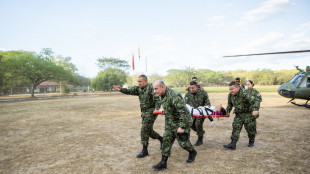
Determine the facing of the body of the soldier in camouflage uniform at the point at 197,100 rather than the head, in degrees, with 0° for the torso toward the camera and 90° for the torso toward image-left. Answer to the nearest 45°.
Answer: approximately 45°

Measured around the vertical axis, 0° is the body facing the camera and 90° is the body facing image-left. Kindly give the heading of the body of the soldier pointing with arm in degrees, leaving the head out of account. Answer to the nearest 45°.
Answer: approximately 45°

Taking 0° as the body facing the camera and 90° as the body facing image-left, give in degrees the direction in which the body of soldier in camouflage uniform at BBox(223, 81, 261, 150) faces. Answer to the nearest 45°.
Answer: approximately 45°

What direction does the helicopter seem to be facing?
to the viewer's left

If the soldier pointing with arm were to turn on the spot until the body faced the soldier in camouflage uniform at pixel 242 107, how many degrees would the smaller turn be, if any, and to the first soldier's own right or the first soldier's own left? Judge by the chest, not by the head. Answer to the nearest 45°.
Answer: approximately 135° to the first soldier's own left

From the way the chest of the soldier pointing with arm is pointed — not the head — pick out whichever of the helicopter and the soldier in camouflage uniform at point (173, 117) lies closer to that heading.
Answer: the soldier in camouflage uniform
